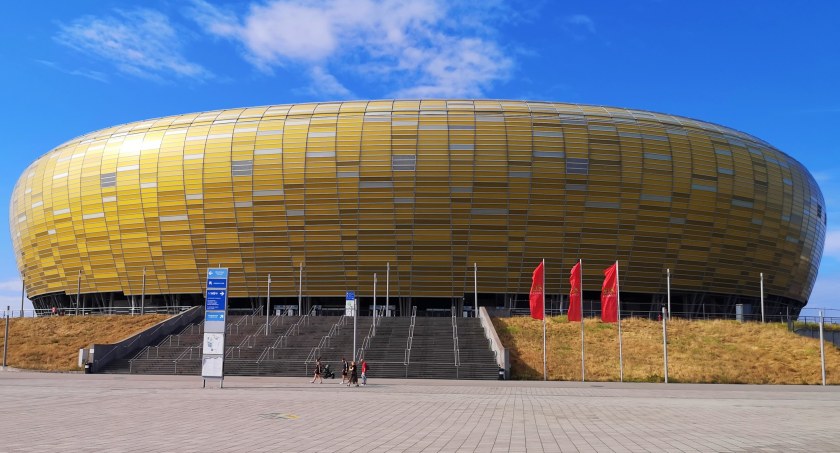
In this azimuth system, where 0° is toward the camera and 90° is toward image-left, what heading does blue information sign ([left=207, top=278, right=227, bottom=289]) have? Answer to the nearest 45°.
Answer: approximately 0°

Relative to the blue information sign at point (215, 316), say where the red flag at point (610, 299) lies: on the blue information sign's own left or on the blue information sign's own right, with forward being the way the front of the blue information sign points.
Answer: on the blue information sign's own left

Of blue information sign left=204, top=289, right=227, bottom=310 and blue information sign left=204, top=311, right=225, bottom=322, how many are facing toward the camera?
2

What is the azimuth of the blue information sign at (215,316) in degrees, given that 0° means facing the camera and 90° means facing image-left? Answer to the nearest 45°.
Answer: approximately 0°

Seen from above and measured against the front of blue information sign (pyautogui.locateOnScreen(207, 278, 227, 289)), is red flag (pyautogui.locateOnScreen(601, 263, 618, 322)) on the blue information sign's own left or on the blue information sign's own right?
on the blue information sign's own left
